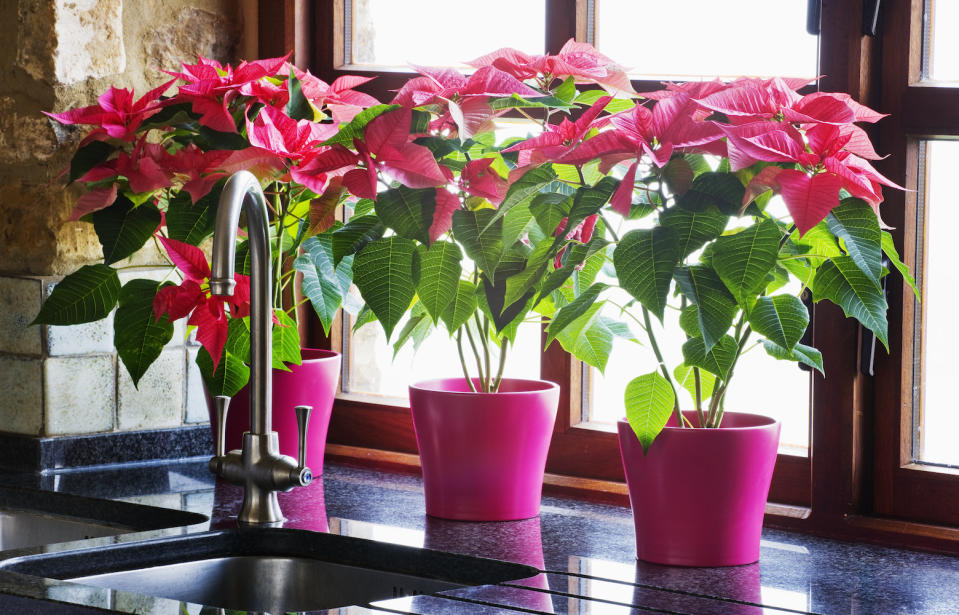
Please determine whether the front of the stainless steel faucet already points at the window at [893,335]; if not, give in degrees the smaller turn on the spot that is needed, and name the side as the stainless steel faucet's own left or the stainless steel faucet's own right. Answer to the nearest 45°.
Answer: approximately 135° to the stainless steel faucet's own left

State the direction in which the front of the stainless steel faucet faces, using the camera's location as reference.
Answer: facing the viewer and to the left of the viewer

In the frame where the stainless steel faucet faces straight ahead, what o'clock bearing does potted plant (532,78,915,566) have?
The potted plant is roughly at 9 o'clock from the stainless steel faucet.

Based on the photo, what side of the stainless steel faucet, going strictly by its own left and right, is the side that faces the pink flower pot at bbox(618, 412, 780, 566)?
left
